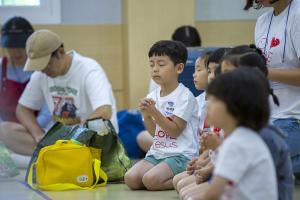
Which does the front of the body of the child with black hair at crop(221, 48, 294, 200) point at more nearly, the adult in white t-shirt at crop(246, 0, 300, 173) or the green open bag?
the green open bag

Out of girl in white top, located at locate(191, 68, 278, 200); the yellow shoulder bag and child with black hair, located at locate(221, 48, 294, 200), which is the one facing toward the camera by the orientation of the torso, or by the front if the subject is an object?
the yellow shoulder bag

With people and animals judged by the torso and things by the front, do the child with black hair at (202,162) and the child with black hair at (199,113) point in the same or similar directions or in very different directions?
same or similar directions

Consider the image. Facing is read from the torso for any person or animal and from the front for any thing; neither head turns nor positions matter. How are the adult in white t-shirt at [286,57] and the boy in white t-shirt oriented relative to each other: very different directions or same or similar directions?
same or similar directions

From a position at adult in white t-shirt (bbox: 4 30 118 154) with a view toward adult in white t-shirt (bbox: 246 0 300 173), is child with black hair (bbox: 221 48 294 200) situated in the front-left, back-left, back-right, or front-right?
front-right

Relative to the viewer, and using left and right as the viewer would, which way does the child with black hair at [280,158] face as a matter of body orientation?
facing to the left of the viewer

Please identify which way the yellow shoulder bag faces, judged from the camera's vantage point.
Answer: facing the viewer

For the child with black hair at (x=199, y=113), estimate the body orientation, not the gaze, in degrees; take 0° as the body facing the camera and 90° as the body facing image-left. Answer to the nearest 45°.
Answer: approximately 45°

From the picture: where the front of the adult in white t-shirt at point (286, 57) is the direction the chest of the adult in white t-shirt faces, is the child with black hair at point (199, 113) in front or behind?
in front

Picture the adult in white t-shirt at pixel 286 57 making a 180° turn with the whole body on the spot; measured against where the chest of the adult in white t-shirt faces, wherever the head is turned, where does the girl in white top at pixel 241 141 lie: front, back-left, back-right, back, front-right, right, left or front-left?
back-right

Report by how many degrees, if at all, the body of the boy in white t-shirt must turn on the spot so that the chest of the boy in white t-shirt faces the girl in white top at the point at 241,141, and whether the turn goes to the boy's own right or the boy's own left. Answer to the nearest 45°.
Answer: approximately 45° to the boy's own left

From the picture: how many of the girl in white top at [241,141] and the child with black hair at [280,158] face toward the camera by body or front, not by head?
0

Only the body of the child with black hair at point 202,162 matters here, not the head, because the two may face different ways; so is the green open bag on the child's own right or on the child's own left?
on the child's own right

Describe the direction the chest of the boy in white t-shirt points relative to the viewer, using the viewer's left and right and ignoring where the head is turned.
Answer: facing the viewer and to the left of the viewer
